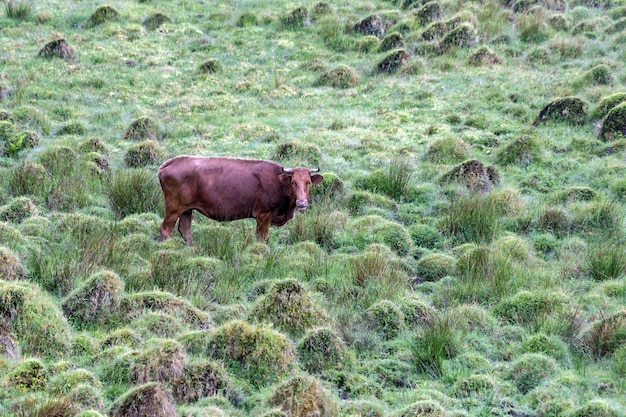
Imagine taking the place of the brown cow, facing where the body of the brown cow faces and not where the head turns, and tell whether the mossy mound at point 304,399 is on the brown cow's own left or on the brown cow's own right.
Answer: on the brown cow's own right

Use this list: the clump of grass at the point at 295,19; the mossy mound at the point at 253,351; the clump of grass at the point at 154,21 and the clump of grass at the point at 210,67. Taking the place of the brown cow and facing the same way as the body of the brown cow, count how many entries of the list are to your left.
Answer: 3

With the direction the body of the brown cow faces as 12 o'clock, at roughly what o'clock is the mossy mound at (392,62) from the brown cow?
The mossy mound is roughly at 10 o'clock from the brown cow.

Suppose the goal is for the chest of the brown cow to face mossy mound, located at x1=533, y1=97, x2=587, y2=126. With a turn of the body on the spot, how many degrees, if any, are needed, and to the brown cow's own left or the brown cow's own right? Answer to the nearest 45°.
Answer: approximately 45° to the brown cow's own left

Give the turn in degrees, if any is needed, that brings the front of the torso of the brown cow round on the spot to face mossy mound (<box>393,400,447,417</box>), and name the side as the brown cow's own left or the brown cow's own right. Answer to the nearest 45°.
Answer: approximately 90° to the brown cow's own right

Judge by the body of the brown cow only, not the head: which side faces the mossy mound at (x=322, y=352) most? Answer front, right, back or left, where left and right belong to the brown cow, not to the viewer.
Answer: right

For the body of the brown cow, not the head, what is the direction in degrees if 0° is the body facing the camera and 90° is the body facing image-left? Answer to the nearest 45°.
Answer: approximately 270°

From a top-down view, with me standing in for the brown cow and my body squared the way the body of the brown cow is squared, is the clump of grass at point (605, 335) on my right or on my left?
on my right

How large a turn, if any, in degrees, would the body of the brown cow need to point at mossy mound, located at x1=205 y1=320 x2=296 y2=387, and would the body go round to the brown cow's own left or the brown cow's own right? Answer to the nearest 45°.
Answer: approximately 90° to the brown cow's own right

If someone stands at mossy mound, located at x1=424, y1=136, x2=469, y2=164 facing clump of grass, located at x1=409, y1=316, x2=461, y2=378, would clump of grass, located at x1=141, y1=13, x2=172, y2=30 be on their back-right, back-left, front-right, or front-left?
back-right

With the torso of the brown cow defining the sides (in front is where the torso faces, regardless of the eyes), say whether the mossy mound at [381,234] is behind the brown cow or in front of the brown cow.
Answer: in front

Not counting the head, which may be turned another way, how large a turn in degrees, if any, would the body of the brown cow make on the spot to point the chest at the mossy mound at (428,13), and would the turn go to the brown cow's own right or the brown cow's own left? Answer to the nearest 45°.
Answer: approximately 45° to the brown cow's own left

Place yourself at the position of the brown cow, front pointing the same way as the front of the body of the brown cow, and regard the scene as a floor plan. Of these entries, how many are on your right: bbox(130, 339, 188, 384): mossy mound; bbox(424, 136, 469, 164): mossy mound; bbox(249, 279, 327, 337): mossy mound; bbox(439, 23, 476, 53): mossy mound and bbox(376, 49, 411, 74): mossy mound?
2

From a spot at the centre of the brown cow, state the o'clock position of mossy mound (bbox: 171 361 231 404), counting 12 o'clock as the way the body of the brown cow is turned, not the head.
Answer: The mossy mound is roughly at 3 o'clock from the brown cow.

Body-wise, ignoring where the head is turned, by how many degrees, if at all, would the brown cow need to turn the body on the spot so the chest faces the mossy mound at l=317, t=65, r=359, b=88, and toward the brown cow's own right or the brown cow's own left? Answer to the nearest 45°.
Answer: approximately 90° to the brown cow's own left

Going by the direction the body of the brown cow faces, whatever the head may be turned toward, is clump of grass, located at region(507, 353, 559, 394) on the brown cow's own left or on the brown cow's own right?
on the brown cow's own right

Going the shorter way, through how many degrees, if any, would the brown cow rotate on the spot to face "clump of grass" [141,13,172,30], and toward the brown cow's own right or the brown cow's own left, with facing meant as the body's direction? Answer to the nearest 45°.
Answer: approximately 90° to the brown cow's own left

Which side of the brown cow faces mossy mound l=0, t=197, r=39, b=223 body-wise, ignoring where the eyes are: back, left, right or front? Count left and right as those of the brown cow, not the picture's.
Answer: back

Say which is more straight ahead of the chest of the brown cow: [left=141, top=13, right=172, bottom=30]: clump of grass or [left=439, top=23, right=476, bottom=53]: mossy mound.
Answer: the mossy mound

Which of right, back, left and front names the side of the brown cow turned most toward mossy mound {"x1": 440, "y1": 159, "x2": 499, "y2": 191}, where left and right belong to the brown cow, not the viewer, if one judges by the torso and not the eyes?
front
